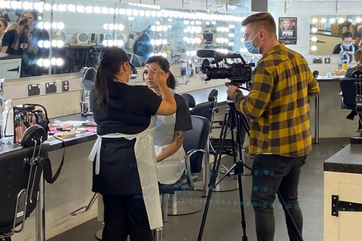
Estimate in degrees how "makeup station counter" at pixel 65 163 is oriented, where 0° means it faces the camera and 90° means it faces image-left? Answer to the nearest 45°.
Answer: approximately 315°

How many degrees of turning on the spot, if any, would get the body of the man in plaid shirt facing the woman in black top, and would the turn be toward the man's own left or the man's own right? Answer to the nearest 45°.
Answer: approximately 45° to the man's own left

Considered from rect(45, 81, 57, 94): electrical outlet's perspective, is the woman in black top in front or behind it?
in front

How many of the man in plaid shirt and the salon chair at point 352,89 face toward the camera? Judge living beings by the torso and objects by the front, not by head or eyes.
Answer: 0

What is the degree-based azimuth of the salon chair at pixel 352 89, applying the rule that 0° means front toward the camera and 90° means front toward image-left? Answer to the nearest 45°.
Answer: approximately 180°

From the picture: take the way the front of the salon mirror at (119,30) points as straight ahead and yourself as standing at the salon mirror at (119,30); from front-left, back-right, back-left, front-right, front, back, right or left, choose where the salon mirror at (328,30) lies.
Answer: left

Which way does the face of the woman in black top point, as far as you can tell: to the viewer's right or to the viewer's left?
to the viewer's right

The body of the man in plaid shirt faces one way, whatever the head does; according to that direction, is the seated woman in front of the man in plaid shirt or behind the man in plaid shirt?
in front

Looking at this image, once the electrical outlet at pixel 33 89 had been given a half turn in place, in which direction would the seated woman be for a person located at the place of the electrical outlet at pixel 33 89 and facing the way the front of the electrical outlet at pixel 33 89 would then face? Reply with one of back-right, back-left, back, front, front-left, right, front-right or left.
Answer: back-right

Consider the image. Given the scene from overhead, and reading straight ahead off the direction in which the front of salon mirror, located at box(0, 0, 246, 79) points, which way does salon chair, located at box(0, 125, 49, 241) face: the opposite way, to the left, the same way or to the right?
the opposite way

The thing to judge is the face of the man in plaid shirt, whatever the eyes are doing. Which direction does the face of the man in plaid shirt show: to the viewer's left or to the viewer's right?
to the viewer's left

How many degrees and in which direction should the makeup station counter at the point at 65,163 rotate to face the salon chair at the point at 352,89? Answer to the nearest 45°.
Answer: approximately 90° to its left
